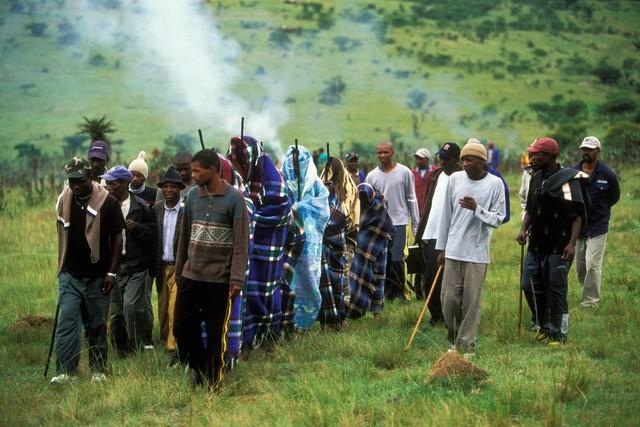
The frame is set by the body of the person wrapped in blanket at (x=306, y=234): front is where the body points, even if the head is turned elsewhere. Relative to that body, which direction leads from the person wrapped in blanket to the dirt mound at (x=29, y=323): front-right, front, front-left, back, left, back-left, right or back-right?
front-right

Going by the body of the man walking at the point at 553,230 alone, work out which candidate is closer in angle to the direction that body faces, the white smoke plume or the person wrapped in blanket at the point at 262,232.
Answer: the person wrapped in blanket

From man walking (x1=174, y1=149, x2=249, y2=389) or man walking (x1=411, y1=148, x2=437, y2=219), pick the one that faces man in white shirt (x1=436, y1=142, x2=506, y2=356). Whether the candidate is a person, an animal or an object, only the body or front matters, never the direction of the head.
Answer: man walking (x1=411, y1=148, x2=437, y2=219)

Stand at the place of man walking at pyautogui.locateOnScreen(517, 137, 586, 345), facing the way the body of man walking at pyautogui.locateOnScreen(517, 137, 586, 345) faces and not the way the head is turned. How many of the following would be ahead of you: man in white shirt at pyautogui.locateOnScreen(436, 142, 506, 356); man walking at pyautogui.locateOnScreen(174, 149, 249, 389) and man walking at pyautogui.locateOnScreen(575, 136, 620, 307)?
2

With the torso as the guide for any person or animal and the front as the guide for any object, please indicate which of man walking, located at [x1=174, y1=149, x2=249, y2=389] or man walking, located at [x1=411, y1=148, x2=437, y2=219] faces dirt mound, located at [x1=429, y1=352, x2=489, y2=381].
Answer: man walking, located at [x1=411, y1=148, x2=437, y2=219]

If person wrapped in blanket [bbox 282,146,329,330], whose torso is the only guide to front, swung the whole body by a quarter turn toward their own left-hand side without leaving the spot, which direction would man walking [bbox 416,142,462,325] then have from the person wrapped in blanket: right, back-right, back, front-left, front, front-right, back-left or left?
front-left

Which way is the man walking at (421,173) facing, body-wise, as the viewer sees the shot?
toward the camera

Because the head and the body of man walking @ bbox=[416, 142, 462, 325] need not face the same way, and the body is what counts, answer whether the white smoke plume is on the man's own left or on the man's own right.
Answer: on the man's own right

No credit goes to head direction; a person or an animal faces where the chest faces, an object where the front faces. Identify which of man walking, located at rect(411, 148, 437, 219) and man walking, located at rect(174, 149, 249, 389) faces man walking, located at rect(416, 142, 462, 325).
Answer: man walking, located at rect(411, 148, 437, 219)

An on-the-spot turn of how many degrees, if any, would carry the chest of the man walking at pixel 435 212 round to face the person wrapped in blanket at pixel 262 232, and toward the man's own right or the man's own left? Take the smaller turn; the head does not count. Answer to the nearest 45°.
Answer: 0° — they already face them

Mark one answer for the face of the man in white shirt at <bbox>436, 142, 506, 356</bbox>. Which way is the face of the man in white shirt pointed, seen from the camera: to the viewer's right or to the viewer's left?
to the viewer's left

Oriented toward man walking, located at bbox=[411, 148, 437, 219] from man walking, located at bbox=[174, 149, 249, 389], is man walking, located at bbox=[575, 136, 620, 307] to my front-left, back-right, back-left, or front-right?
front-right

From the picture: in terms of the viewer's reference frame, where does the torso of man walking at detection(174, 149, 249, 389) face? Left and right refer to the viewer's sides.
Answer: facing the viewer and to the left of the viewer

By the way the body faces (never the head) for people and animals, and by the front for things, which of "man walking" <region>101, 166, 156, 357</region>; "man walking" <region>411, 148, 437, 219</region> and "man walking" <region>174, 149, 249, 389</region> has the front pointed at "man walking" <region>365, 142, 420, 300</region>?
"man walking" <region>411, 148, 437, 219</region>

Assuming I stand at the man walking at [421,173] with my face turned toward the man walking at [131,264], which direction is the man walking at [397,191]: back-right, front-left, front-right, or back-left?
front-left

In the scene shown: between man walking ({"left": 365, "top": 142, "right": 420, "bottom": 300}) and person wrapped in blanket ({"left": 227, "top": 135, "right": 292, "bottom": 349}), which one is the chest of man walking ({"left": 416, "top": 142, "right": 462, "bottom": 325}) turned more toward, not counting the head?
the person wrapped in blanket

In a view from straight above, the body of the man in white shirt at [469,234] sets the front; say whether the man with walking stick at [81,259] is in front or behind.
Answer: in front

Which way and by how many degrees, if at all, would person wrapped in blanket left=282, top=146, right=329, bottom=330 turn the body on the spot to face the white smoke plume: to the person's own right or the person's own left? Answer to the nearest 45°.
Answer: approximately 135° to the person's own right
